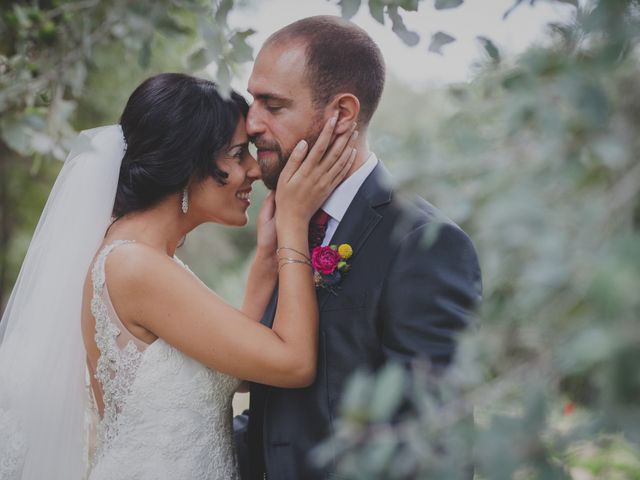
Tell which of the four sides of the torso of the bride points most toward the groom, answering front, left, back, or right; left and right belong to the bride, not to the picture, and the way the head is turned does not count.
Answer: front

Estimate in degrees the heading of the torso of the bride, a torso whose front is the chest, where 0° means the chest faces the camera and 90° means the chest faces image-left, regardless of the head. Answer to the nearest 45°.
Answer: approximately 270°

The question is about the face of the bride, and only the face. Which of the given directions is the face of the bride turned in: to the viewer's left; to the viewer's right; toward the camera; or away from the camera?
to the viewer's right
